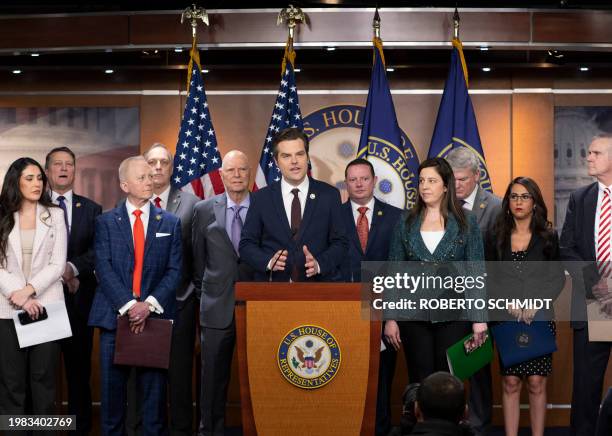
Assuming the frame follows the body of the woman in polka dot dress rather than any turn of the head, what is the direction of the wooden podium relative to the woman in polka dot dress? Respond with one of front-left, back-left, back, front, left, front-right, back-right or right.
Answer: front-right

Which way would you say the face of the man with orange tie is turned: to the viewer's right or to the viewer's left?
to the viewer's right

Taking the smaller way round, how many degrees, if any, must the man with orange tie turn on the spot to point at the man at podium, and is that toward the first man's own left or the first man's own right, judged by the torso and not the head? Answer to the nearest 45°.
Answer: approximately 45° to the first man's own left

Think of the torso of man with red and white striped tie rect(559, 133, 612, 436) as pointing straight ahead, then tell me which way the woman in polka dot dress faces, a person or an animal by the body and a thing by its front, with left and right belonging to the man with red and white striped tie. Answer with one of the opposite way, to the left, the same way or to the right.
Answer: the same way

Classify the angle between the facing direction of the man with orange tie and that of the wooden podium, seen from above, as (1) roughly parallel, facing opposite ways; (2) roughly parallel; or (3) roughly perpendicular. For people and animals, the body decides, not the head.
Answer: roughly parallel

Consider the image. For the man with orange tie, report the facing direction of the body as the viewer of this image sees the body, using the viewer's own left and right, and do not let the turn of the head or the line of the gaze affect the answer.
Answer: facing the viewer

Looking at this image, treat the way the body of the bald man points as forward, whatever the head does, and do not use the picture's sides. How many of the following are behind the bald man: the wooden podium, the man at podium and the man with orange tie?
0

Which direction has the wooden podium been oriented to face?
toward the camera

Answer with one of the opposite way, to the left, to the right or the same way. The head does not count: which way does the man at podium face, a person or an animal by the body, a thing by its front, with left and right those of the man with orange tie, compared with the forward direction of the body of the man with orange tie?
the same way

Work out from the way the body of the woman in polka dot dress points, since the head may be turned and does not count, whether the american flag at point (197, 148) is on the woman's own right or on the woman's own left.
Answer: on the woman's own right

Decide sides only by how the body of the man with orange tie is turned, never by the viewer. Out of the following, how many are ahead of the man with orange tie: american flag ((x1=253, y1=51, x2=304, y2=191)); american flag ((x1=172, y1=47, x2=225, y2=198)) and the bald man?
0

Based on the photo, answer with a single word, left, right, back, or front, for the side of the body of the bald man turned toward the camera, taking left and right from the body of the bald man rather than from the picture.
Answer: front

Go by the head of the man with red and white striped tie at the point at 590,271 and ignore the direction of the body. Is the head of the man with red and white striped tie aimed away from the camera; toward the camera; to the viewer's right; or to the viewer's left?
to the viewer's left

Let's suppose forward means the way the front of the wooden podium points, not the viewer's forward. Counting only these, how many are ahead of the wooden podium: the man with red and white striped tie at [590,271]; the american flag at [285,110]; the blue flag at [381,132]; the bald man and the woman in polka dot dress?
0

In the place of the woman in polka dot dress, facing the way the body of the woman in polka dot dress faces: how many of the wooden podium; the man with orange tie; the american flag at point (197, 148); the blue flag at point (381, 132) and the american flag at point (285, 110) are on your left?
0

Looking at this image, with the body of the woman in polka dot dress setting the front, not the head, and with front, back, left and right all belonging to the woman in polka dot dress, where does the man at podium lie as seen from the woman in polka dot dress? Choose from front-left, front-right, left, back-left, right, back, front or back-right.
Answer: front-right

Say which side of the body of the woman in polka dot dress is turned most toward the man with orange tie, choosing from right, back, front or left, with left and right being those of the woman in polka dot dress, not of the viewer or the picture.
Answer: right

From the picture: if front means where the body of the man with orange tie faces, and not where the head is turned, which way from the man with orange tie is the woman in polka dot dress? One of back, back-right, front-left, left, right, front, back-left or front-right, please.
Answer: left
